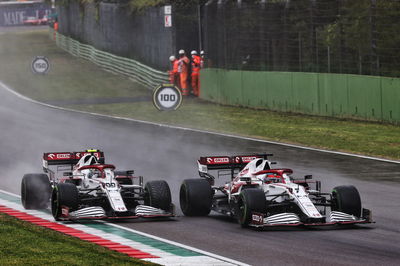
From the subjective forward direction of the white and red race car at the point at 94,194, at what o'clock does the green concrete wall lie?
The green concrete wall is roughly at 7 o'clock from the white and red race car.

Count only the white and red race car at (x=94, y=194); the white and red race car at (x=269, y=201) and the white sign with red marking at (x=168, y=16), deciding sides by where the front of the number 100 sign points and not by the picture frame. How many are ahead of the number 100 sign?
2

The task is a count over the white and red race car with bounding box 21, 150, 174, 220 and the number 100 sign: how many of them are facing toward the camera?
2

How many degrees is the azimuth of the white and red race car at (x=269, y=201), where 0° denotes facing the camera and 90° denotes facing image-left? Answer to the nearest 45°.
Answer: approximately 315°

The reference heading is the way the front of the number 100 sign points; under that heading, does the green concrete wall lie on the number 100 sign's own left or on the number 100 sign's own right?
on the number 100 sign's own left

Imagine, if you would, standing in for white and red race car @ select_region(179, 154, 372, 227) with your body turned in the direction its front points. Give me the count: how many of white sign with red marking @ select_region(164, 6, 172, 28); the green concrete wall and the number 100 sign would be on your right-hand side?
0

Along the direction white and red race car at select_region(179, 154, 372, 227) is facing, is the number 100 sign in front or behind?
behind

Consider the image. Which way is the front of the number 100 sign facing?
toward the camera

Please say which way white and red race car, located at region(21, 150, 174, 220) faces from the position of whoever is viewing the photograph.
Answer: facing the viewer

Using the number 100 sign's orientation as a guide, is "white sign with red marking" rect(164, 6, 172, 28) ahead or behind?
behind

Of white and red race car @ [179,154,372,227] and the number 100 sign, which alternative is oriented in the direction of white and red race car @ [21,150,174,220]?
the number 100 sign

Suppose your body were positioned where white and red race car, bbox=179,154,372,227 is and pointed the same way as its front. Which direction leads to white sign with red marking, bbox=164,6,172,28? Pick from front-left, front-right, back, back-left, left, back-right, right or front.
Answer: back-left

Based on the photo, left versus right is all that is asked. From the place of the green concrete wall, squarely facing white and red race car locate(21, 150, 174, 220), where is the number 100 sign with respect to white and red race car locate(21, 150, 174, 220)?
right

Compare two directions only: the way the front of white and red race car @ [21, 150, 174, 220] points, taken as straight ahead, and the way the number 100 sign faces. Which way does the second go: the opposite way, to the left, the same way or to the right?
the same way
